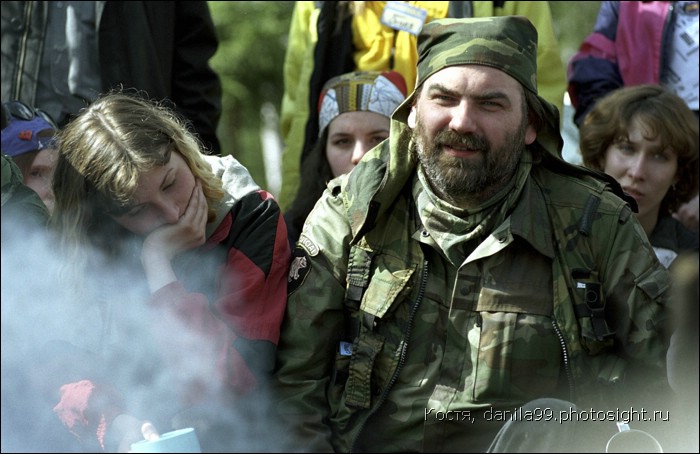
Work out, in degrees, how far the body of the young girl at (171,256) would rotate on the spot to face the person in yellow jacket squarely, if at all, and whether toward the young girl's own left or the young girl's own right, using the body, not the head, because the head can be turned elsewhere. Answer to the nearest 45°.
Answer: approximately 180°

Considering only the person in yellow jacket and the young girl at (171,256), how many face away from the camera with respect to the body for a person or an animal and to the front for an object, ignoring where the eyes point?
0

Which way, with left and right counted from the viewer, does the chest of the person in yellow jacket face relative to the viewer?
facing the viewer

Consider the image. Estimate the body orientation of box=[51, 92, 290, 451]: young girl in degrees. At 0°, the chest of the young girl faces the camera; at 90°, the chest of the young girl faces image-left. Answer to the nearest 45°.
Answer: approximately 45°

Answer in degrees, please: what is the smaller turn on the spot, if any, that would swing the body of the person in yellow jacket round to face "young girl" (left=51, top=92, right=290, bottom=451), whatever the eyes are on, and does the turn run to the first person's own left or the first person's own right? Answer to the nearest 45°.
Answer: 0° — they already face them
